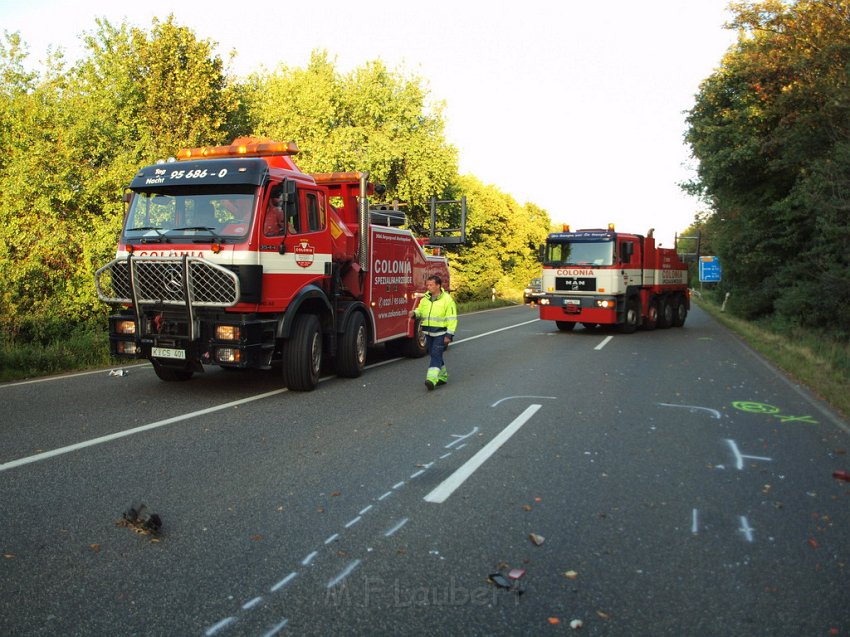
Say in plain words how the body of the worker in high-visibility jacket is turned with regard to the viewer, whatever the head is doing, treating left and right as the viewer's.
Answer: facing the viewer and to the left of the viewer

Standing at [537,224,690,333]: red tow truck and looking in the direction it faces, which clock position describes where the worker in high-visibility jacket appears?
The worker in high-visibility jacket is roughly at 11 o'clock from the red tow truck.

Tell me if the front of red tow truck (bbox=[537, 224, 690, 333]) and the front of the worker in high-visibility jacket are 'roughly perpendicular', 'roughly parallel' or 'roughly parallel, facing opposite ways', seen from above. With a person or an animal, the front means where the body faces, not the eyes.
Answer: roughly parallel

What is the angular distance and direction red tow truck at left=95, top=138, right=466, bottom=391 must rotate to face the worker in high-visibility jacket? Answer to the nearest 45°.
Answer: approximately 135° to its left

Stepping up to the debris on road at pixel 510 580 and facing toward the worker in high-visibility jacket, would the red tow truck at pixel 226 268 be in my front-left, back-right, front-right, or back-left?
front-left

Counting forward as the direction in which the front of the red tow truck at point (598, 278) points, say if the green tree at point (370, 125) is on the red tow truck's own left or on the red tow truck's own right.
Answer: on the red tow truck's own right

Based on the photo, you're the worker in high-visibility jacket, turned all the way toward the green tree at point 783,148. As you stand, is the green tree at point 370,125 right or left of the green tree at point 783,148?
left

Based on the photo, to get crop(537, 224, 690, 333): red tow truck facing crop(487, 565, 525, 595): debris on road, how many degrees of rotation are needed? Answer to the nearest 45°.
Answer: approximately 45° to its left

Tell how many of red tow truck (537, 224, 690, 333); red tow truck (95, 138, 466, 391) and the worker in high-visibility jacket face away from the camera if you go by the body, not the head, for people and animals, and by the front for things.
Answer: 0

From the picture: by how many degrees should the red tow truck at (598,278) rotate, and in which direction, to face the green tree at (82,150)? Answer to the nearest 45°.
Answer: approximately 45° to its right

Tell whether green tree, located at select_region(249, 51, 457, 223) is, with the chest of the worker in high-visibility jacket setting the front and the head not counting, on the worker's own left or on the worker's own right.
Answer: on the worker's own right

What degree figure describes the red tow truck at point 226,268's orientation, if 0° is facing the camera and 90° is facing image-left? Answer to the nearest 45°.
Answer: approximately 45°

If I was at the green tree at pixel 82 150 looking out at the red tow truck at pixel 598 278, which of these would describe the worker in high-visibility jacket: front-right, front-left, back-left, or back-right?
front-right

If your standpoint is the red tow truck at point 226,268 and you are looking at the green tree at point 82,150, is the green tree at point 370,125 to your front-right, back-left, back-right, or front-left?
front-right
